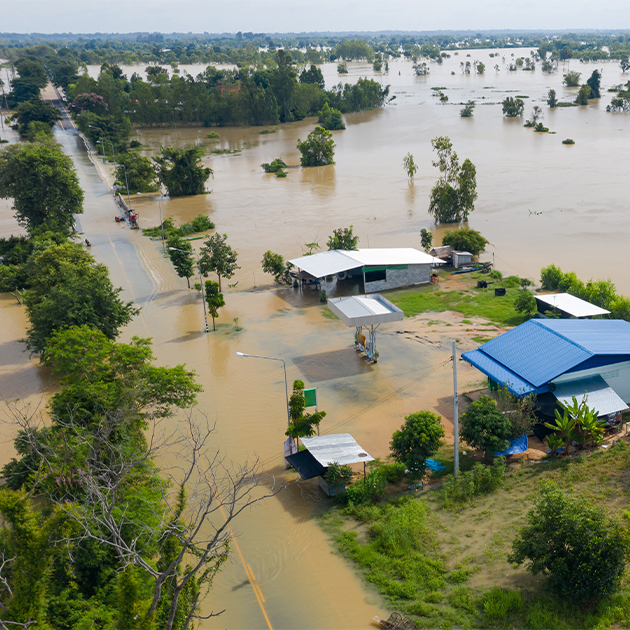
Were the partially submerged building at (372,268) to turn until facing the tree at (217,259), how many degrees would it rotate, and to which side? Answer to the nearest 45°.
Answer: approximately 45° to its right

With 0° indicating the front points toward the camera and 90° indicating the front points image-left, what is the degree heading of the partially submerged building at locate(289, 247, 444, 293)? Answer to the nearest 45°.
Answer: approximately 45°

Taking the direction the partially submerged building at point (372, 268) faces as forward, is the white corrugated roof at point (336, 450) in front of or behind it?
in front

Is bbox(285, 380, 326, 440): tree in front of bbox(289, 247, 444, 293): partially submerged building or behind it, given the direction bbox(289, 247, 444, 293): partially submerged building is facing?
in front

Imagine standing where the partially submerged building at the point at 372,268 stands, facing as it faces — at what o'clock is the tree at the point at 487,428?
The tree is roughly at 10 o'clock from the partially submerged building.

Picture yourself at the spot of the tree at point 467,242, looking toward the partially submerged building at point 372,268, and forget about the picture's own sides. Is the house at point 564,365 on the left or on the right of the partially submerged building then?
left

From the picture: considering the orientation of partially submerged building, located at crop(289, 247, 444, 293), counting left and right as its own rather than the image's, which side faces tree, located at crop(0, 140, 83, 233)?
right

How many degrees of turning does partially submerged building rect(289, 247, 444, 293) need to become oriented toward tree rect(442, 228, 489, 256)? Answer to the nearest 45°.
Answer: approximately 180°

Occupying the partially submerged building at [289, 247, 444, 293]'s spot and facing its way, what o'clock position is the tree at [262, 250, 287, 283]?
The tree is roughly at 2 o'clock from the partially submerged building.

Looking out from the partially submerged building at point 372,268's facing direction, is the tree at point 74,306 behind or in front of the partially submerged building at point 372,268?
in front

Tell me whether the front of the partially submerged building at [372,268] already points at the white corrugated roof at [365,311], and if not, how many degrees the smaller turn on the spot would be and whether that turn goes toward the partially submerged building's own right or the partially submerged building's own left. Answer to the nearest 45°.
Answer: approximately 45° to the partially submerged building's own left

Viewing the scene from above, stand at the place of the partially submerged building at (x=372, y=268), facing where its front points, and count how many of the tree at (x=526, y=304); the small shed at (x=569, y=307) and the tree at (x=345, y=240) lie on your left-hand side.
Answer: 2

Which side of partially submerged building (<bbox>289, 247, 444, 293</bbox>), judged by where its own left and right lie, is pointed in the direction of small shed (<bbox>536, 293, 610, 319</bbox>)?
left
